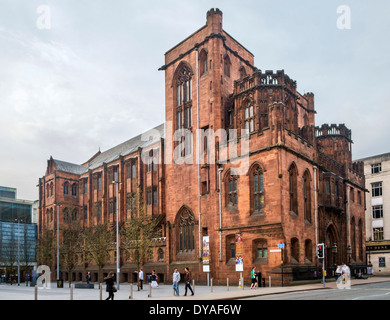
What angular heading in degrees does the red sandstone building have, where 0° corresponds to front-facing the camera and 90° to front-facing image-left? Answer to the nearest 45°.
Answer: approximately 315°
